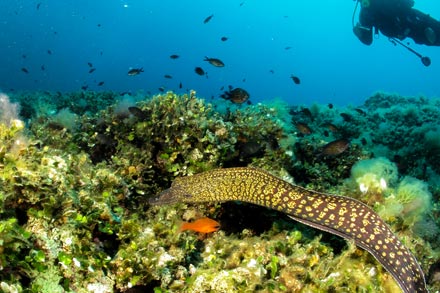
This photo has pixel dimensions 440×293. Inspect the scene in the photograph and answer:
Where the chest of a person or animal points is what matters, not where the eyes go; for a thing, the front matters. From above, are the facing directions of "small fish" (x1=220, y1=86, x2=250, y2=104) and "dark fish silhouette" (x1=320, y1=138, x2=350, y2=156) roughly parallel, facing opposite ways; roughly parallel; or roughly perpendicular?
roughly parallel

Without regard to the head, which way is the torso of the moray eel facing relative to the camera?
to the viewer's left
